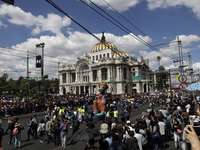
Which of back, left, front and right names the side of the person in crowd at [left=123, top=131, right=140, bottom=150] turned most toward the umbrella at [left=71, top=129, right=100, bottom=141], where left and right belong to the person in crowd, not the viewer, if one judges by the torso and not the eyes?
left

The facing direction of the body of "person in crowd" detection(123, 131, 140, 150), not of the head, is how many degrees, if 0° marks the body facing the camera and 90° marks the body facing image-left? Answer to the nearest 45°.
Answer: approximately 180°
